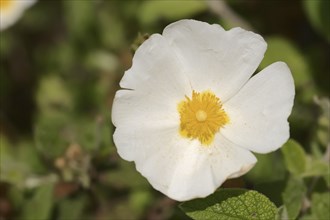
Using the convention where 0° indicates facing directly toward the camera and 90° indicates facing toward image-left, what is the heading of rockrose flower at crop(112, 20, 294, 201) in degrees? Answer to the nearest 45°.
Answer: approximately 0°

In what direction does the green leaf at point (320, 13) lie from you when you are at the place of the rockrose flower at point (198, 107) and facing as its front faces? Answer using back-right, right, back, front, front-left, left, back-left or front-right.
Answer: back-left

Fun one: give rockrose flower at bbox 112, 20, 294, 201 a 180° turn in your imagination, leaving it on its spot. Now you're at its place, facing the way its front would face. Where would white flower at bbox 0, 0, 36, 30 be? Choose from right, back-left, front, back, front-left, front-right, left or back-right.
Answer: front-left

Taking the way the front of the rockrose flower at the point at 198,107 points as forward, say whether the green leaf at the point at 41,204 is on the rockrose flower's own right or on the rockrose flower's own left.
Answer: on the rockrose flower's own right

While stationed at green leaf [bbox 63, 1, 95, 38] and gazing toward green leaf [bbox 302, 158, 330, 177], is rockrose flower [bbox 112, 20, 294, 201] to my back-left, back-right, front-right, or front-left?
front-right

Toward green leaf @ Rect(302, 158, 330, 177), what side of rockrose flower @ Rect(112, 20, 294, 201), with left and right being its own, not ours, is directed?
left
